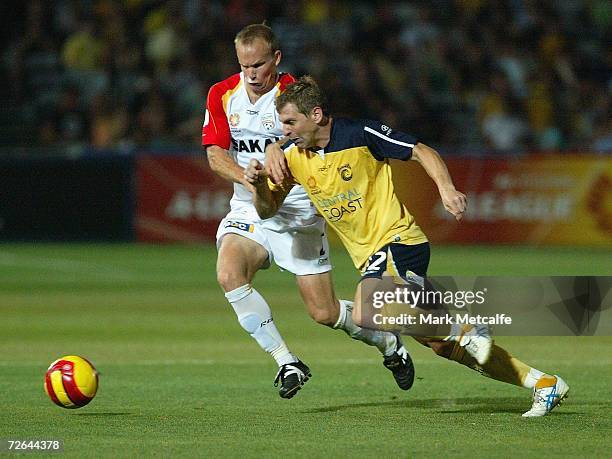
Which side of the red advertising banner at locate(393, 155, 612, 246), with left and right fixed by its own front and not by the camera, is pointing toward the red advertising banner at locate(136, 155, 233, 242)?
right

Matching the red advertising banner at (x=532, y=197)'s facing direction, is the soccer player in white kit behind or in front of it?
in front

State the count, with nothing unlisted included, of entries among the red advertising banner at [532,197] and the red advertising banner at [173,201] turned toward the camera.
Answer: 2

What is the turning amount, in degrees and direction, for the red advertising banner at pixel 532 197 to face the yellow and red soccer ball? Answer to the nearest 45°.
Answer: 0° — it already faces it

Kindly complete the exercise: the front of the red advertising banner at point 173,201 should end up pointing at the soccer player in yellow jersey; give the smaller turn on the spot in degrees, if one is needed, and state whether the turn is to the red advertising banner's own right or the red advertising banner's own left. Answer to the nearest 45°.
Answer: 0° — it already faces them

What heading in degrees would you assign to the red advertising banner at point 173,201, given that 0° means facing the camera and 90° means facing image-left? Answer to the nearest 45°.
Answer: approximately 0°

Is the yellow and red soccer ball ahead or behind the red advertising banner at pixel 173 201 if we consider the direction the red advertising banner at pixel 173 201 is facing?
ahead

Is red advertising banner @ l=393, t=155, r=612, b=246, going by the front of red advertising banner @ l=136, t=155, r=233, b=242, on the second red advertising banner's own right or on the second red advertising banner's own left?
on the second red advertising banner's own left

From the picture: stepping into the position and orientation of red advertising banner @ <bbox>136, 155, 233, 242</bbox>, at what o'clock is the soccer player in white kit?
The soccer player in white kit is roughly at 12 o'clock from the red advertising banner.
